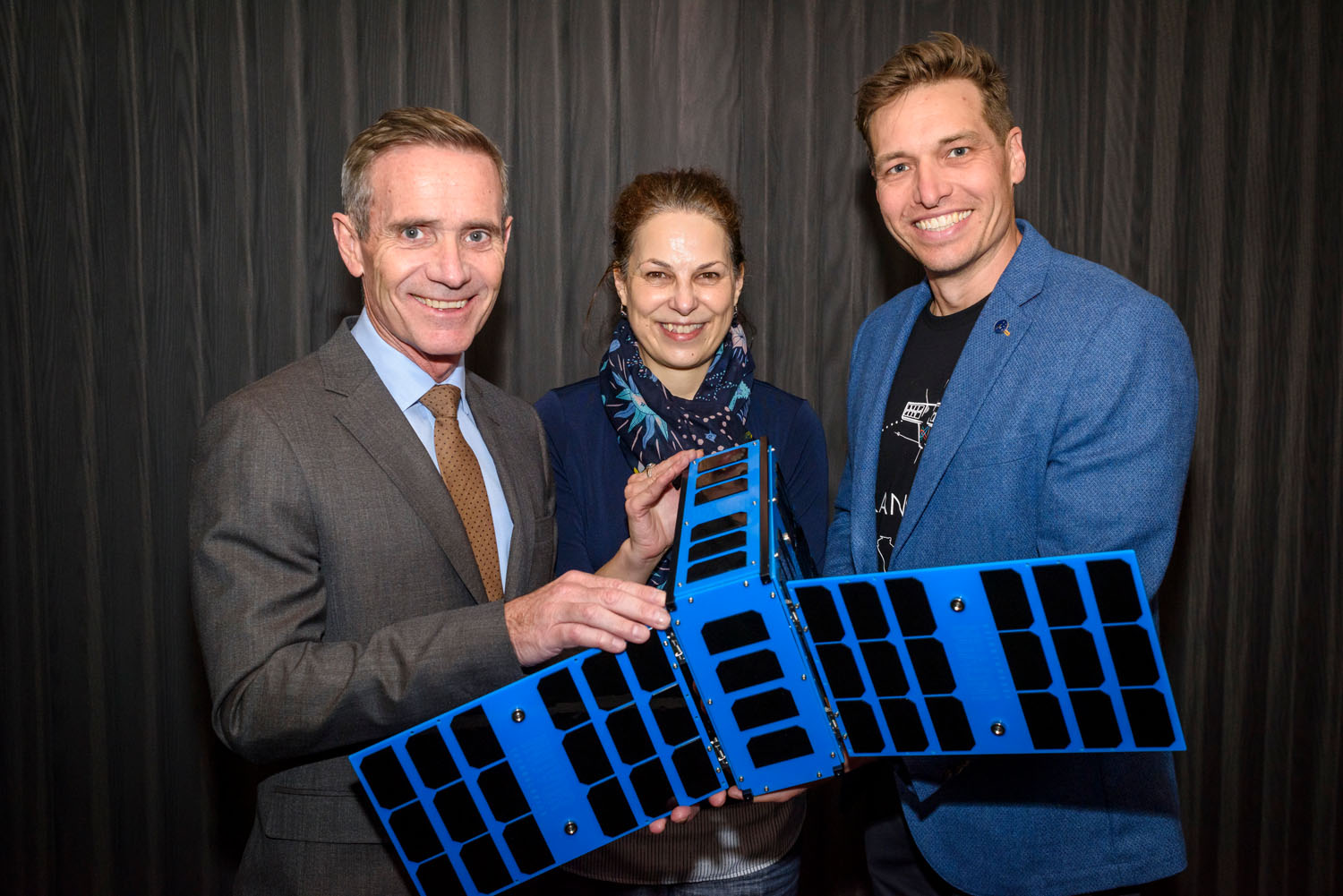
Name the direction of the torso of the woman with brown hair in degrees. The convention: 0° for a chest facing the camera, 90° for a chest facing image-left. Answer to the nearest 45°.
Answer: approximately 0°

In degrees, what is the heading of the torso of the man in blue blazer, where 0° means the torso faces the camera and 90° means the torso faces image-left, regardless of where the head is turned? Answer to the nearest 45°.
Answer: approximately 45°

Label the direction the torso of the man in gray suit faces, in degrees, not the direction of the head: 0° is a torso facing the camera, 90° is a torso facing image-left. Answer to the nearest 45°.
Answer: approximately 315°

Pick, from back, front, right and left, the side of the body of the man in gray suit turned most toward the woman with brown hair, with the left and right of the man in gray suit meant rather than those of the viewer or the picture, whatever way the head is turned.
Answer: left
